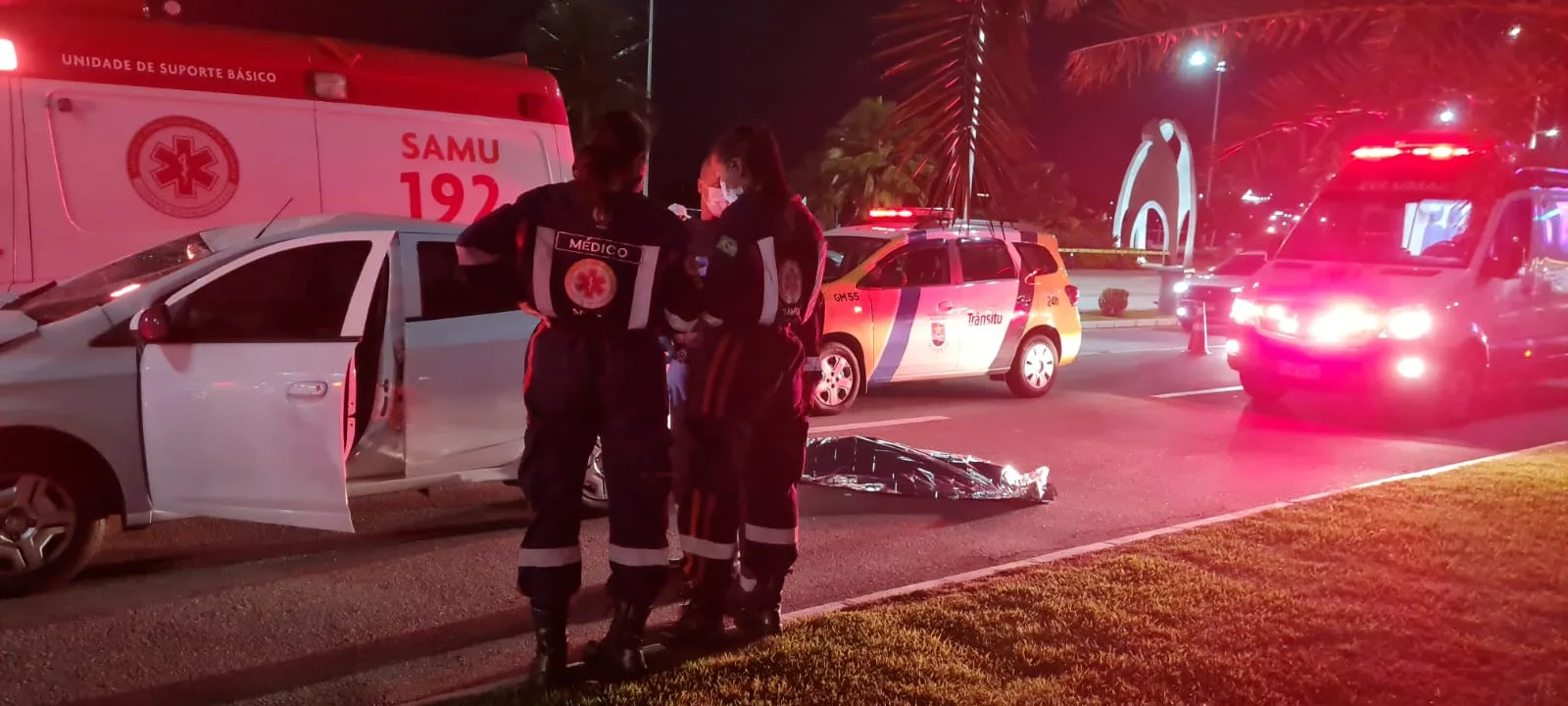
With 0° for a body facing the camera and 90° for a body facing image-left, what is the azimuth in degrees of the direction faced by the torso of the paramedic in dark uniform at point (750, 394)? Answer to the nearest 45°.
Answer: approximately 135°

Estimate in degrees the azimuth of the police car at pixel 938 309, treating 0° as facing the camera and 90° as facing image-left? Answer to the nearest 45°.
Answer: approximately 45°

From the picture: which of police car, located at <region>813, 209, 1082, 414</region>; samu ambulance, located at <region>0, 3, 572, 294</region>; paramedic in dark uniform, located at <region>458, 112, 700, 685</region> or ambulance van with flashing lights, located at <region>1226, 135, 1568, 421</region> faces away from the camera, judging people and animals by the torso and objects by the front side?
the paramedic in dark uniform

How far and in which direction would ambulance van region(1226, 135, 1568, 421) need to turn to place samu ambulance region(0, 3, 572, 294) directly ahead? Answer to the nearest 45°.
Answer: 0° — it already faces it

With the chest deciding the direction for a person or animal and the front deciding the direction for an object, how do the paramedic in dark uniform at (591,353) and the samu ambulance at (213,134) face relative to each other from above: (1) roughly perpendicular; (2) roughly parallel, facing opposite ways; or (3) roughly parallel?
roughly perpendicular

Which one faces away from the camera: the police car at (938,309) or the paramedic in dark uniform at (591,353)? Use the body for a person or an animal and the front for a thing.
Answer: the paramedic in dark uniform

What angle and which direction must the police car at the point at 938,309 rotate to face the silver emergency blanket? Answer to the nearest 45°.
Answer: approximately 45° to its left

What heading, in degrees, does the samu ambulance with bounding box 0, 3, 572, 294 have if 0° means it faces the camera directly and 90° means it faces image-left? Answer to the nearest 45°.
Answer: approximately 90°

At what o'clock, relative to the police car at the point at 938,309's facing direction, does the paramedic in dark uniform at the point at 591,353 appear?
The paramedic in dark uniform is roughly at 11 o'clock from the police car.

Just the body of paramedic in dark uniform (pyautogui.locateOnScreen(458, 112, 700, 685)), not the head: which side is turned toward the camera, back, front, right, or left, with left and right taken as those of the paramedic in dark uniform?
back

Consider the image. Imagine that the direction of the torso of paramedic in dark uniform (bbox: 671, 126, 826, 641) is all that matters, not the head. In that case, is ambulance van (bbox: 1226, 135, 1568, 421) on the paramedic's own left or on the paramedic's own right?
on the paramedic's own right

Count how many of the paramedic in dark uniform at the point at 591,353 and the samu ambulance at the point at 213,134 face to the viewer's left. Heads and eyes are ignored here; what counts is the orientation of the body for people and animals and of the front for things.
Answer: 1
